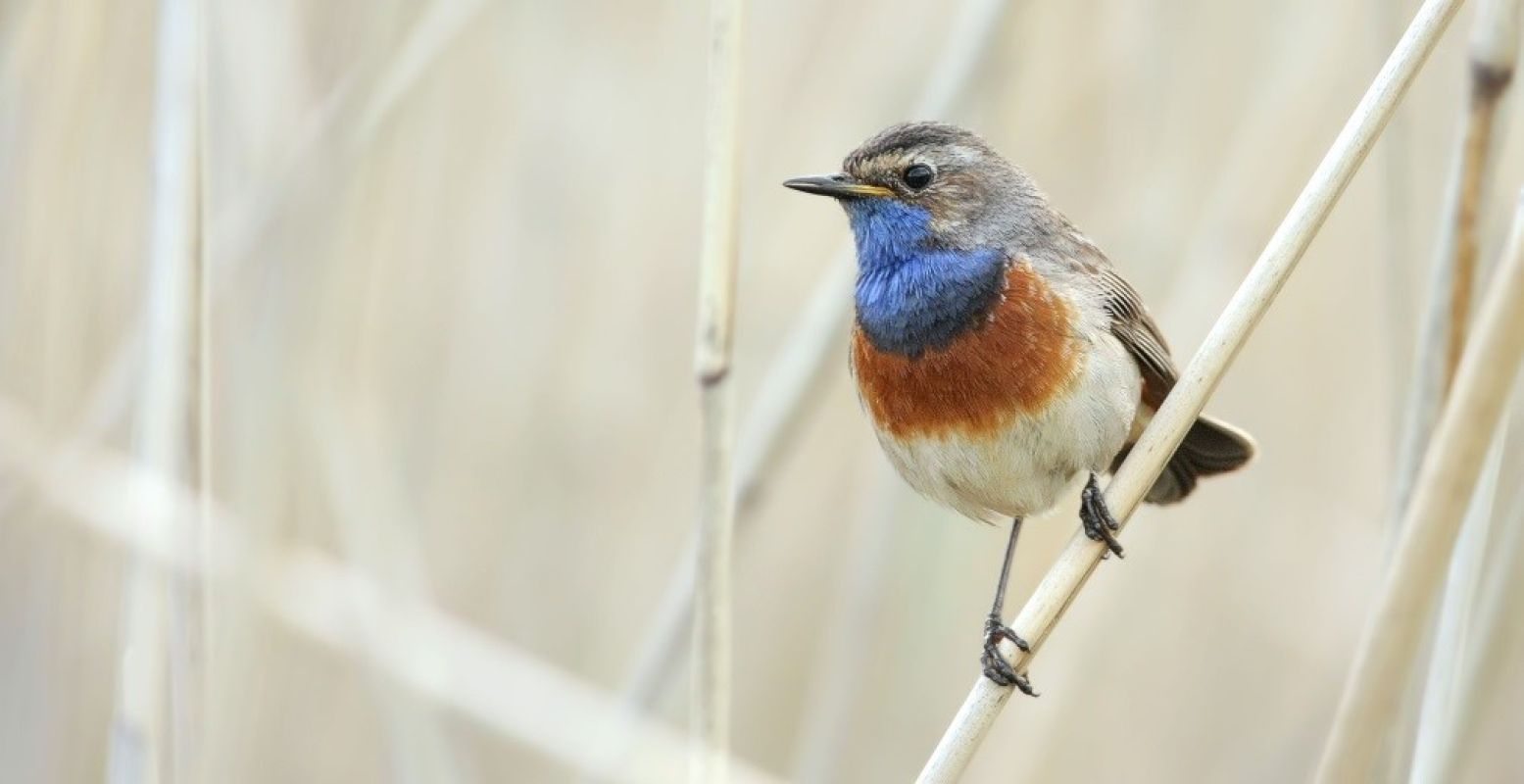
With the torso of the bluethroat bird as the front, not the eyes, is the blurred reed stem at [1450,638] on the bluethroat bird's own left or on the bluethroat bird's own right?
on the bluethroat bird's own left

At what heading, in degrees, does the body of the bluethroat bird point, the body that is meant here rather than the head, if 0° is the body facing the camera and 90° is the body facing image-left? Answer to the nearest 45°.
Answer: approximately 45°

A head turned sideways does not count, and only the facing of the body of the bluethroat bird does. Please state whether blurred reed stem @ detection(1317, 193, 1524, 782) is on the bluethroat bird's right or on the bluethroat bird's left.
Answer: on the bluethroat bird's left
